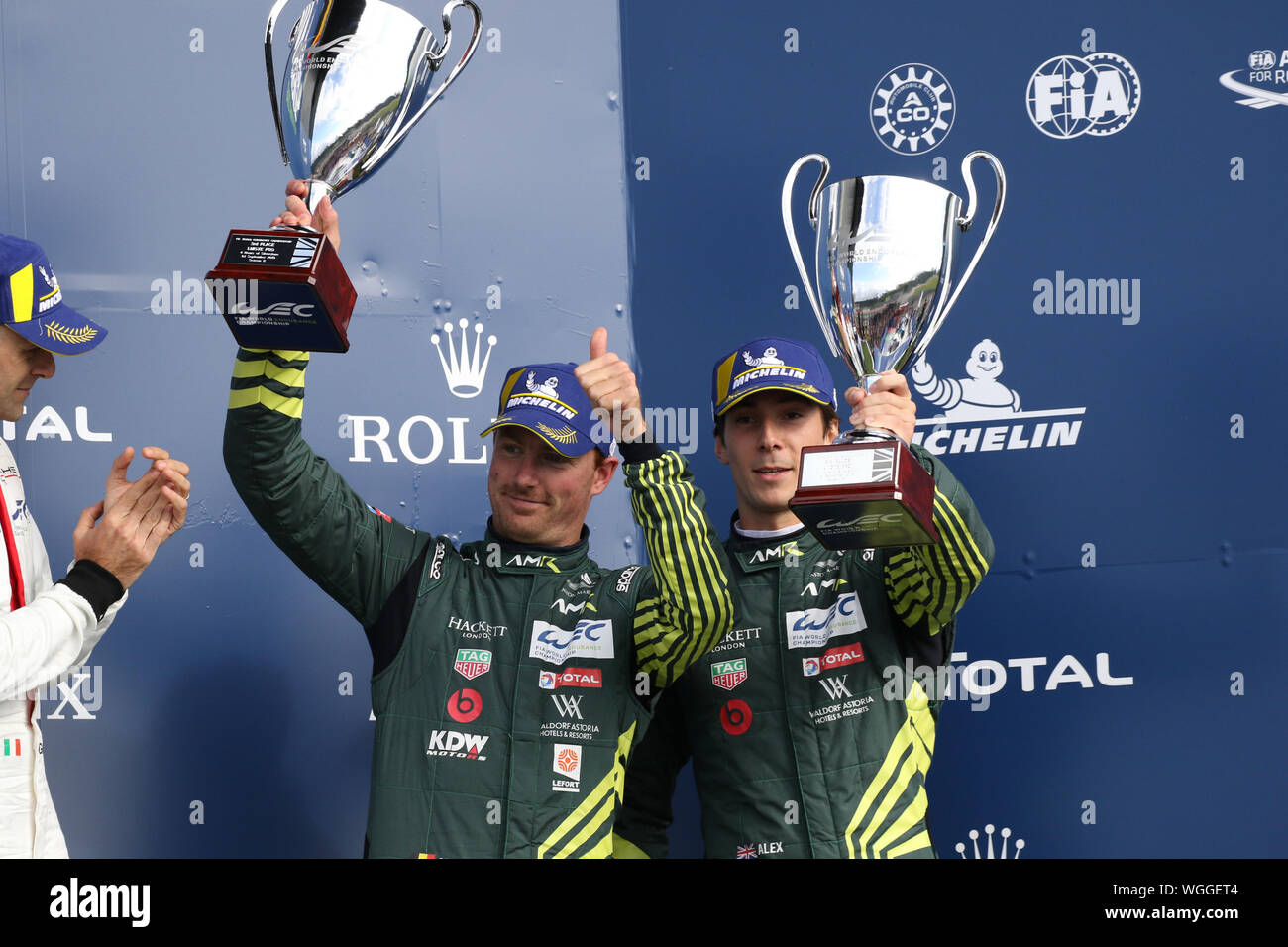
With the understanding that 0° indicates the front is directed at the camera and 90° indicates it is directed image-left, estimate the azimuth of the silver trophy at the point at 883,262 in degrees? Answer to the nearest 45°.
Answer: approximately 0°

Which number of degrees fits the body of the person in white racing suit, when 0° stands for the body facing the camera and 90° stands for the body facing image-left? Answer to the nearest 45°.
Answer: approximately 270°

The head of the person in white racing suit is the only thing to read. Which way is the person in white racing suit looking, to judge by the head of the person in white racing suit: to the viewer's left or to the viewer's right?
to the viewer's right

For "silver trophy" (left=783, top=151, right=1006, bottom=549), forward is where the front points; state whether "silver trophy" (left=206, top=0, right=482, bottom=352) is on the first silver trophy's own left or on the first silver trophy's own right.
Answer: on the first silver trophy's own right

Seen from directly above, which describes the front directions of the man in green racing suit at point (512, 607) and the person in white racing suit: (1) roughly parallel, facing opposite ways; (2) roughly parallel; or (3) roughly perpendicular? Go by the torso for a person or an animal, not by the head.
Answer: roughly perpendicular

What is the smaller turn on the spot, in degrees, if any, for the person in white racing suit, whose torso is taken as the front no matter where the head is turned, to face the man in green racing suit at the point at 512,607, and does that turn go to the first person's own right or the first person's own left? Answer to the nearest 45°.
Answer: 0° — they already face them
